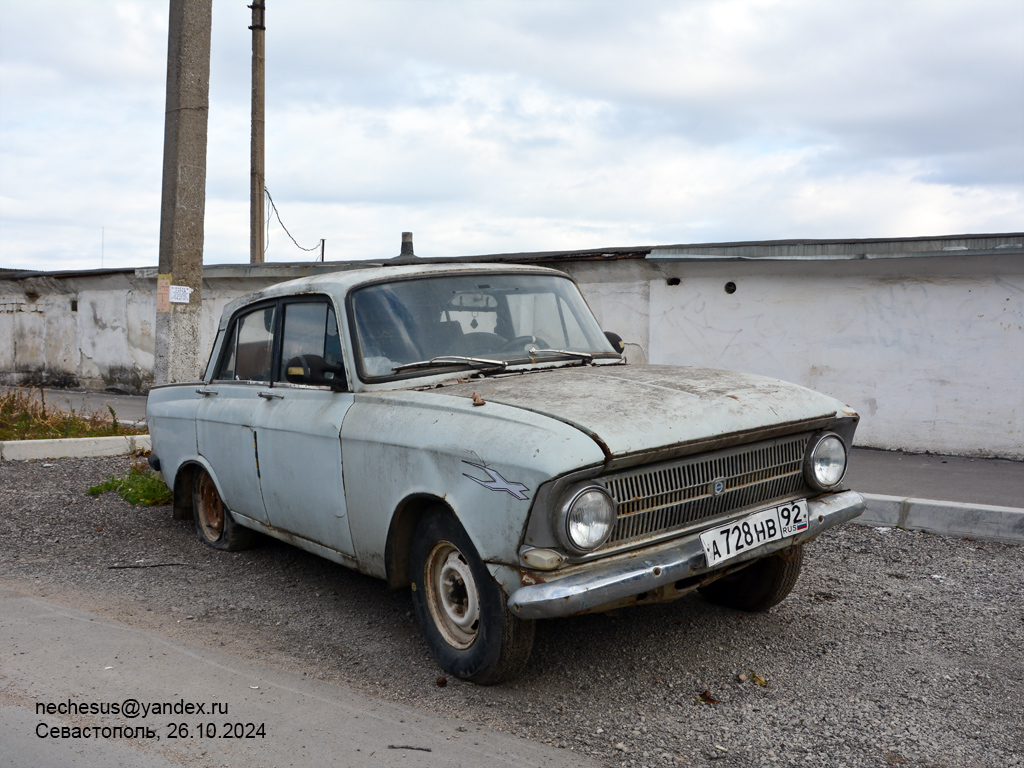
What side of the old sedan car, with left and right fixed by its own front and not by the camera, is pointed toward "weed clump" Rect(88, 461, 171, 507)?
back

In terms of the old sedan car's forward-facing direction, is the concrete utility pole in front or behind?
behind

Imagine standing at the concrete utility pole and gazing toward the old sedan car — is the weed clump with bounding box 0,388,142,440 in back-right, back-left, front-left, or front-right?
back-right

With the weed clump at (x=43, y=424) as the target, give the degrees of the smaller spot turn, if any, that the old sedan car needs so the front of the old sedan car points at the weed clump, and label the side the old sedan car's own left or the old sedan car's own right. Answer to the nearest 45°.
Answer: approximately 180°

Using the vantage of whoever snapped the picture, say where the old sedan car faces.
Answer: facing the viewer and to the right of the viewer

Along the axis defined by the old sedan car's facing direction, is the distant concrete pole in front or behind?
behind

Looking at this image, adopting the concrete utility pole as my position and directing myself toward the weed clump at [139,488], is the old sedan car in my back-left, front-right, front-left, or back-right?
front-left
